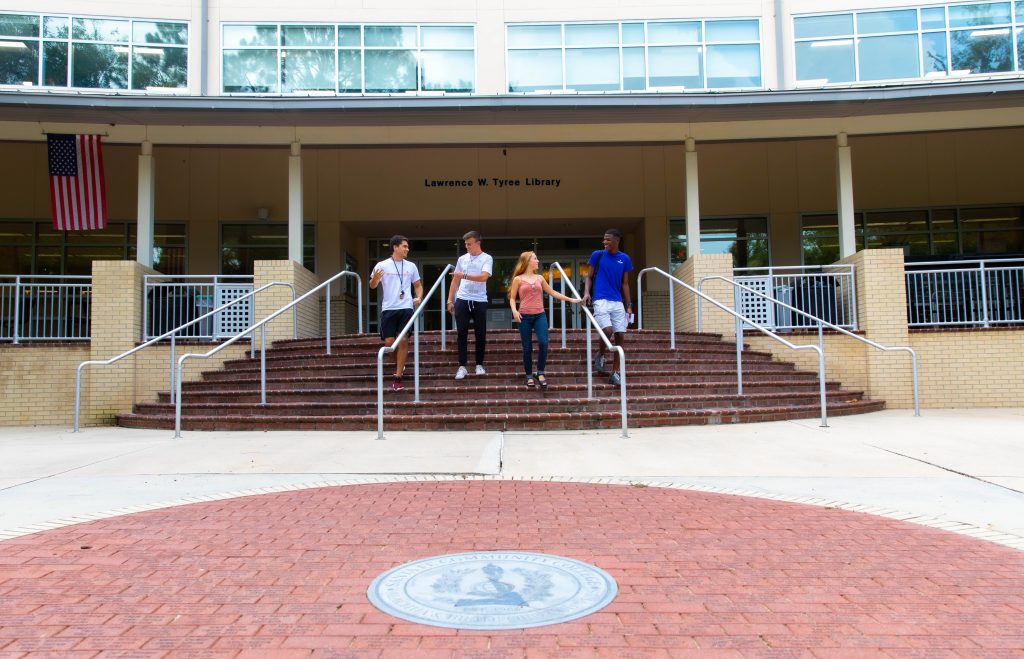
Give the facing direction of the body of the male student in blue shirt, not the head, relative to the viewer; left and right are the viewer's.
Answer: facing the viewer

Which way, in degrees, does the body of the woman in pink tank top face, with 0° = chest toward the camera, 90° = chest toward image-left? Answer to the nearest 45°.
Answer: approximately 0°

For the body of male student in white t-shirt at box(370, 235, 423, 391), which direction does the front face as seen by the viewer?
toward the camera

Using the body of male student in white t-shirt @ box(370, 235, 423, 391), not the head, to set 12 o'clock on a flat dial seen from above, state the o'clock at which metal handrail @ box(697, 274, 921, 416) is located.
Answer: The metal handrail is roughly at 9 o'clock from the male student in white t-shirt.

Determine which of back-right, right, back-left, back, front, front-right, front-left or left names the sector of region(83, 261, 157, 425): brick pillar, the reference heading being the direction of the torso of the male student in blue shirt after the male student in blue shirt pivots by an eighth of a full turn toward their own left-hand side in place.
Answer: back-right

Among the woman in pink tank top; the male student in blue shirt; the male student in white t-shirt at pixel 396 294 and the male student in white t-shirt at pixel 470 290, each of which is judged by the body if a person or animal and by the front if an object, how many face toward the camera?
4

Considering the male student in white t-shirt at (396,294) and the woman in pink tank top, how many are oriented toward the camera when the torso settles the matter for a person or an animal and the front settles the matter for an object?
2

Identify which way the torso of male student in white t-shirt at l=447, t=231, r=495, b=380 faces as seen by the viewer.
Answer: toward the camera

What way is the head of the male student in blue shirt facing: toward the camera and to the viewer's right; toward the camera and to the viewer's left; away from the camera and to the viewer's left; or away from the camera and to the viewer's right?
toward the camera and to the viewer's left

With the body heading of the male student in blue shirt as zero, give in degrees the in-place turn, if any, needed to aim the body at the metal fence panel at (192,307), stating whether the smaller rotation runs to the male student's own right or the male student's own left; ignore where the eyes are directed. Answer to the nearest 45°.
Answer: approximately 90° to the male student's own right
